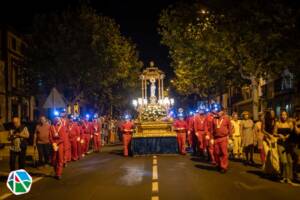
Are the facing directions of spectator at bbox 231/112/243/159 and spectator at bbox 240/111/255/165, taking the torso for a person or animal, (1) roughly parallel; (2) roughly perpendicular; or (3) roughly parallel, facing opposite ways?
roughly parallel

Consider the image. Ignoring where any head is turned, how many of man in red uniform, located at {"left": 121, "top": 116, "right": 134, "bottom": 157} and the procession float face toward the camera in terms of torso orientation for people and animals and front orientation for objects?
2

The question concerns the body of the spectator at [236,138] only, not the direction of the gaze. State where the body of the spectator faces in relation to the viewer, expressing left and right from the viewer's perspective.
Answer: facing the viewer and to the left of the viewer

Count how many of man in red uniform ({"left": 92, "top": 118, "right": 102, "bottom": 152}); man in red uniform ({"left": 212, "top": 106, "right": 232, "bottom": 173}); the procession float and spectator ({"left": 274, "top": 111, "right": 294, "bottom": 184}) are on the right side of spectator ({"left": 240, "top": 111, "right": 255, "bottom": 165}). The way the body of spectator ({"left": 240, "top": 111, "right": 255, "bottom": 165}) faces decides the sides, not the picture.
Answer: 2

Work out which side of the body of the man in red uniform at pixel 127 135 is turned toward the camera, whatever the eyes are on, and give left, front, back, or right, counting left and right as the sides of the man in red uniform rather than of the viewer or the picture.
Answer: front

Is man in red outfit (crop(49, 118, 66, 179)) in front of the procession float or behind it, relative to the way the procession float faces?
in front

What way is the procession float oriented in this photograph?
toward the camera

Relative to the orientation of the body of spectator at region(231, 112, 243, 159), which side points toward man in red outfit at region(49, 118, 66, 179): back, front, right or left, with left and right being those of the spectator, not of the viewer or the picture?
front
